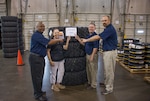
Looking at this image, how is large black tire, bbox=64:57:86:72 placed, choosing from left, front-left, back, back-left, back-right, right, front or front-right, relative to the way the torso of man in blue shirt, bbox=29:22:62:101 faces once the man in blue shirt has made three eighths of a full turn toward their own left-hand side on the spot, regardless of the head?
right

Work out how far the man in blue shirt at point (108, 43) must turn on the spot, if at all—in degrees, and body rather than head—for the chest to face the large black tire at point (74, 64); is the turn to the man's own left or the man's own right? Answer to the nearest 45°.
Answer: approximately 45° to the man's own right

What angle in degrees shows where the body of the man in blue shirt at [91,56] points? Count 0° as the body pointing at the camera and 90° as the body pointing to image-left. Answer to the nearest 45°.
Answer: approximately 45°

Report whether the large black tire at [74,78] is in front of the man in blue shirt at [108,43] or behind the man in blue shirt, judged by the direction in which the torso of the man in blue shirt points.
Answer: in front
